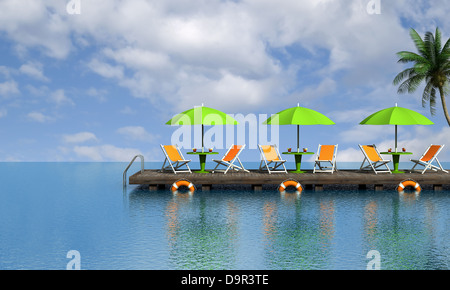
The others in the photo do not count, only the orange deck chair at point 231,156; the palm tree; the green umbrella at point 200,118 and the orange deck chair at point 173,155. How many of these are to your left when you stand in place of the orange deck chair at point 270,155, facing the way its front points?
1

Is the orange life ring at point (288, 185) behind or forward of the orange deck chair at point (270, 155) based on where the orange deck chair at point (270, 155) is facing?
forward

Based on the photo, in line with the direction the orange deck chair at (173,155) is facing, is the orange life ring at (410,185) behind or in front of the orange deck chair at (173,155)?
in front

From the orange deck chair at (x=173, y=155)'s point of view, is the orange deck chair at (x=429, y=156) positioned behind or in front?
in front

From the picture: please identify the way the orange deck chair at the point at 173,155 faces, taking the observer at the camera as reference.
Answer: facing the viewer and to the right of the viewer

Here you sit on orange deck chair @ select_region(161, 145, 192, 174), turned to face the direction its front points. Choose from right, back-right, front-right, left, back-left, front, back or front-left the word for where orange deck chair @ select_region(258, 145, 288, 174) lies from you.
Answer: front-left

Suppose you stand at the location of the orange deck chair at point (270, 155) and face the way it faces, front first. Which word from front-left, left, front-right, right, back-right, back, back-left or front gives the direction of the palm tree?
left

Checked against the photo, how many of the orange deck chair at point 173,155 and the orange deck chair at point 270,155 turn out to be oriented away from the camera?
0

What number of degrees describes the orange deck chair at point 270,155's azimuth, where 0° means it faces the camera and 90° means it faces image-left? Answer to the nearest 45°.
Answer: approximately 315°

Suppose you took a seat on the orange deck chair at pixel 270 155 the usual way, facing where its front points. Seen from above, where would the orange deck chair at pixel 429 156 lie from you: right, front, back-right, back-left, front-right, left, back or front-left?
front-left

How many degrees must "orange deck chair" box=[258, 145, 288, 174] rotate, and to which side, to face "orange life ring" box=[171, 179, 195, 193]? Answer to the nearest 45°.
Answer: approximately 90° to its right
